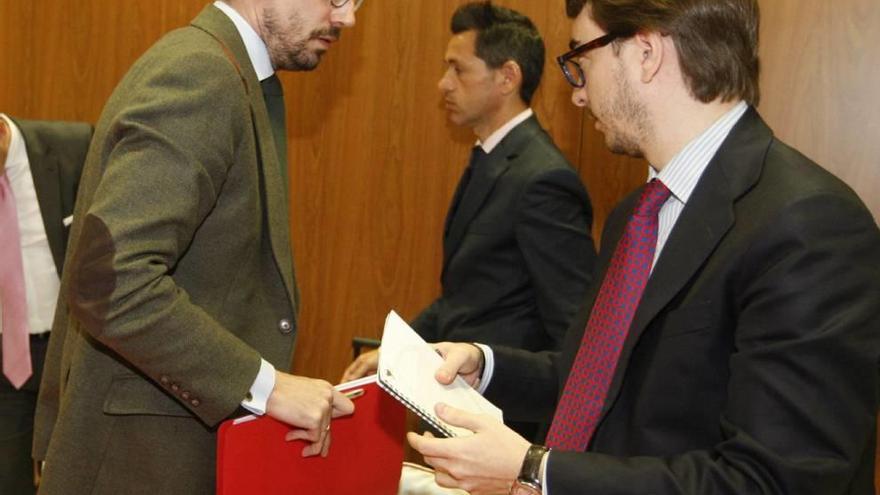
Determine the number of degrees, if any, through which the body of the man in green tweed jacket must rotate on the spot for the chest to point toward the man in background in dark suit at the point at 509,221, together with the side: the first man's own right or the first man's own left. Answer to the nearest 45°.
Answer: approximately 45° to the first man's own left

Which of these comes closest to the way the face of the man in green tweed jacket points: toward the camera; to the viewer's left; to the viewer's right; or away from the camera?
to the viewer's right

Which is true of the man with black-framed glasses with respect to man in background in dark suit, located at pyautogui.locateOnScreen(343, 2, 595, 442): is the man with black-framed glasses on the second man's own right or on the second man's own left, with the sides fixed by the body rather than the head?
on the second man's own left

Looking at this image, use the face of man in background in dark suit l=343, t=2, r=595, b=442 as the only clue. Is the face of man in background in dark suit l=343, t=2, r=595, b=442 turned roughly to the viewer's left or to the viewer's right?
to the viewer's left

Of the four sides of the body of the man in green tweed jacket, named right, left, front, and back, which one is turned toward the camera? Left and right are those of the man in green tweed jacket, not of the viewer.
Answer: right

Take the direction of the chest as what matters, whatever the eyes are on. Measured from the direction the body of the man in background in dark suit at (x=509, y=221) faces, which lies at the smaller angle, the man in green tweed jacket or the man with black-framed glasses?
the man in green tweed jacket

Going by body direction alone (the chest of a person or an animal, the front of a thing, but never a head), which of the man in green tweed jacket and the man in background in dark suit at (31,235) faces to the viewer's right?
the man in green tweed jacket

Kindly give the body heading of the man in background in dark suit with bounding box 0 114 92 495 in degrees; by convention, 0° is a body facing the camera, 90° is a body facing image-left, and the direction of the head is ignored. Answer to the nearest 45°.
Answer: approximately 0°

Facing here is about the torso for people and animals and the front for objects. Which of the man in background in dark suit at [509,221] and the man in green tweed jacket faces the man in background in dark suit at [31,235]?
the man in background in dark suit at [509,221]

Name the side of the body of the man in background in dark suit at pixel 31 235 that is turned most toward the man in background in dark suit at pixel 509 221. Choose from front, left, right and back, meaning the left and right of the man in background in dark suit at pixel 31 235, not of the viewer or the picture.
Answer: left

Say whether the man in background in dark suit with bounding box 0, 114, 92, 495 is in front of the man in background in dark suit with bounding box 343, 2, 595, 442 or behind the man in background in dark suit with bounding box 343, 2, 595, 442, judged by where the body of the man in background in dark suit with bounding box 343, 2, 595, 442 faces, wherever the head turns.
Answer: in front

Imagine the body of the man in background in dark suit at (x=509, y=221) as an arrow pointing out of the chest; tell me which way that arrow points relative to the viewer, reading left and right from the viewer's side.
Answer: facing to the left of the viewer

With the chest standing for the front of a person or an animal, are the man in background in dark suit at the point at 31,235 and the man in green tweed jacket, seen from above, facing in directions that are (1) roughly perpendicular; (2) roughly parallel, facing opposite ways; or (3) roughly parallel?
roughly perpendicular

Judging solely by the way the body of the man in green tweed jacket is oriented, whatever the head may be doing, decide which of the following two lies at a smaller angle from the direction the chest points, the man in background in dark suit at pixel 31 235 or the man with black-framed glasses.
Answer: the man with black-framed glasses
